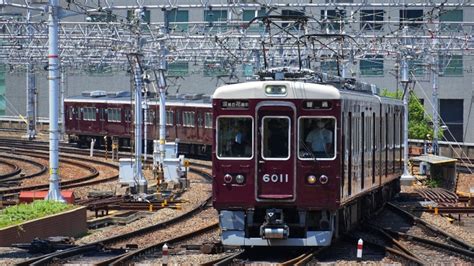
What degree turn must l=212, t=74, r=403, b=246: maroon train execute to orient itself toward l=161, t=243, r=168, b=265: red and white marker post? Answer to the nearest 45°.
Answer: approximately 45° to its right

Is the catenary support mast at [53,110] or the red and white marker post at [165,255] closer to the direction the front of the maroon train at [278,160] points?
the red and white marker post

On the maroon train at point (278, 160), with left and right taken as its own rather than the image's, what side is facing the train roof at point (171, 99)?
back

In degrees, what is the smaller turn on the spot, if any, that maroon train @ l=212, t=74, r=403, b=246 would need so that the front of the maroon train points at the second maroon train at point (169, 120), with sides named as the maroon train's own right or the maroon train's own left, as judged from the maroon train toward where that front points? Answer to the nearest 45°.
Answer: approximately 180°

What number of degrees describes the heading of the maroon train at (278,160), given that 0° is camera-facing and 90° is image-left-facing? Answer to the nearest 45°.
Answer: approximately 0°
